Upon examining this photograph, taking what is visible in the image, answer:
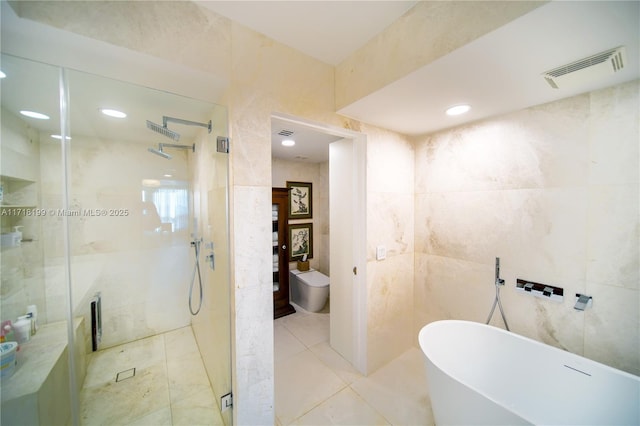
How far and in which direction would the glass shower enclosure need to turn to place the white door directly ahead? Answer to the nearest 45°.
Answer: approximately 45° to its left

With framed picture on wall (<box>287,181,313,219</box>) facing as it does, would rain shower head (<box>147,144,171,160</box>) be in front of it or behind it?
in front

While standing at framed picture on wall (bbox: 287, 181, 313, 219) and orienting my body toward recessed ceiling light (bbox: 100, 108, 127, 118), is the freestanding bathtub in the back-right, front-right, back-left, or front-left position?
front-left

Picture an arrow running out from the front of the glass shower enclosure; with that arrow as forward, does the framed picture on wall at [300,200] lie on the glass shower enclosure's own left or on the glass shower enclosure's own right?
on the glass shower enclosure's own left

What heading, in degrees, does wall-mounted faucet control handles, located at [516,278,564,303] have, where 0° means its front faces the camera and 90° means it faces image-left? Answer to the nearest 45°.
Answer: approximately 45°

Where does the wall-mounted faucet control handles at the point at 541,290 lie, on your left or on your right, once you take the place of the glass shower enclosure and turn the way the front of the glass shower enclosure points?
on your left

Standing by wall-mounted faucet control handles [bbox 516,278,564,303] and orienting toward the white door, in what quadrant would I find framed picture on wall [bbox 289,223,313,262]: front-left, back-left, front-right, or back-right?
front-right

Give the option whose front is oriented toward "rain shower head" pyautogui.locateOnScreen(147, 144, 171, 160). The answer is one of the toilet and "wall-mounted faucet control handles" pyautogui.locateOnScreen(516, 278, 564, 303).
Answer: the wall-mounted faucet control handles

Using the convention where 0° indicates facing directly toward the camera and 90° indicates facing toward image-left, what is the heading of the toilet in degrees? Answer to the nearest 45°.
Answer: approximately 315°

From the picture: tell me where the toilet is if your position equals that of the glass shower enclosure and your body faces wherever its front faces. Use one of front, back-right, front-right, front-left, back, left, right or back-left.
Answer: left

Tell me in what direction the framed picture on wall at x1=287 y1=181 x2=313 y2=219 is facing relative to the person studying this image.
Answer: facing the viewer
